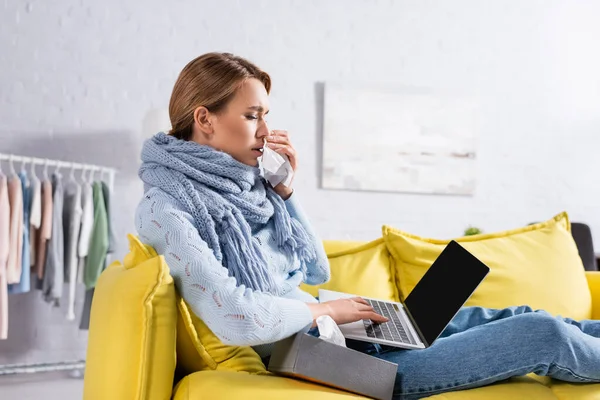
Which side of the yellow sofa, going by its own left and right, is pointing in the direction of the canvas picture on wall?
back

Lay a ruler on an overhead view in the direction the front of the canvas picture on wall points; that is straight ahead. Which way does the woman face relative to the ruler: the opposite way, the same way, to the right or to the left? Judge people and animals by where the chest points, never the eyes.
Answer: to the left

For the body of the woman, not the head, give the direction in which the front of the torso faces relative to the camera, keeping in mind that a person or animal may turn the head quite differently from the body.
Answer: to the viewer's right

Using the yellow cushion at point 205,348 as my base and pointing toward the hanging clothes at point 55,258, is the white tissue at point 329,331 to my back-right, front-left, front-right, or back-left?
back-right

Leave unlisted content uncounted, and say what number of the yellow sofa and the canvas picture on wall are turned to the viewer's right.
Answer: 0

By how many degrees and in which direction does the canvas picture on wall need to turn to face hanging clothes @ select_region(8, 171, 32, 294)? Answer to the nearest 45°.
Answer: approximately 45° to its right

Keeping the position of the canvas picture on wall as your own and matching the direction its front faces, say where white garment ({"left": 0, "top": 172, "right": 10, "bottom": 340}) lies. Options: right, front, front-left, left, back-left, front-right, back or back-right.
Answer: front-right

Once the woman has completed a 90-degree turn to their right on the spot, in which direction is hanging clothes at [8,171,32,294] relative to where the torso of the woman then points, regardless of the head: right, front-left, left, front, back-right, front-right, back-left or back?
back-right

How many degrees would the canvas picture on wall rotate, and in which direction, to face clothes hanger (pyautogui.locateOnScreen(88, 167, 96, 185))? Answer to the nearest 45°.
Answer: approximately 45° to its right

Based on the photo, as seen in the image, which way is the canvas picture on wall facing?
toward the camera

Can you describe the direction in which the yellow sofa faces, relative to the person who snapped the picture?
facing the viewer

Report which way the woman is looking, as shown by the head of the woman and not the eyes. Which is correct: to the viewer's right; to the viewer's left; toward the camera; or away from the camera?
to the viewer's right

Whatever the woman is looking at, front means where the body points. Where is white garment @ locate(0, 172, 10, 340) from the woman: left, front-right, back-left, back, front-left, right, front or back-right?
back-left
